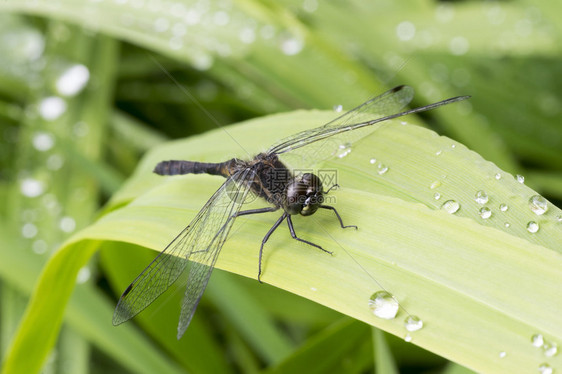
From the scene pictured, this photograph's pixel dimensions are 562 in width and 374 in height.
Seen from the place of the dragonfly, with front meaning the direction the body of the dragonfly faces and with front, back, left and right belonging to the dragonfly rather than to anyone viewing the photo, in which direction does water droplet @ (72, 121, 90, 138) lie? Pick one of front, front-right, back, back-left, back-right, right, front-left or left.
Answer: back

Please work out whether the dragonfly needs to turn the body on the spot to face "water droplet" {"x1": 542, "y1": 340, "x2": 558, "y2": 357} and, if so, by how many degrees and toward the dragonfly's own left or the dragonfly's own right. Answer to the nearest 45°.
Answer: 0° — it already faces it

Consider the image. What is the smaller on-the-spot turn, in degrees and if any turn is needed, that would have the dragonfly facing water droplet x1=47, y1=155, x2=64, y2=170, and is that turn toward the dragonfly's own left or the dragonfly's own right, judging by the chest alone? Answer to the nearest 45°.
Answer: approximately 180°

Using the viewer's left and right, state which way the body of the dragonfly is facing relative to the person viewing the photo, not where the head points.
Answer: facing the viewer and to the right of the viewer

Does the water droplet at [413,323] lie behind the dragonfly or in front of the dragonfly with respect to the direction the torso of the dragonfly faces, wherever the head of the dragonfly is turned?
in front

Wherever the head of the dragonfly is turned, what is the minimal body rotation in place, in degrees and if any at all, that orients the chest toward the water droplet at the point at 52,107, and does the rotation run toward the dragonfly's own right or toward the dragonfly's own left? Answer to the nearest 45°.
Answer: approximately 180°

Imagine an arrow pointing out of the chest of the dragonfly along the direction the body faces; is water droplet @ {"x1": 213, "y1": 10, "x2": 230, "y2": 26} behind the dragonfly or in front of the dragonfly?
behind

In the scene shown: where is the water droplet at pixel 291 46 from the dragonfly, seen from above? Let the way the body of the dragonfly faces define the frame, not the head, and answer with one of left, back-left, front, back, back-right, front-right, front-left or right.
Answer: back-left
